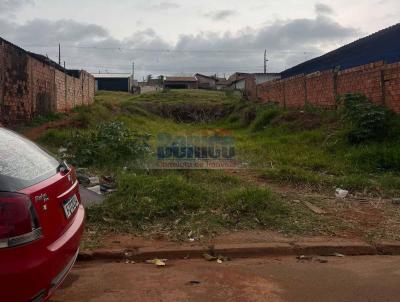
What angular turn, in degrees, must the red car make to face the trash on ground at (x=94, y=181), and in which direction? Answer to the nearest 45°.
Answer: approximately 45° to its right

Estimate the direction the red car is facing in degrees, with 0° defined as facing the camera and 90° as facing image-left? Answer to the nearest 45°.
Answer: approximately 135°

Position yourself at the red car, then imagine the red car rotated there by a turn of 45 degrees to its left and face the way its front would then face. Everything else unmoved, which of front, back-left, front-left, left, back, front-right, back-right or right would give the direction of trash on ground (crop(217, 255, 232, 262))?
back-right

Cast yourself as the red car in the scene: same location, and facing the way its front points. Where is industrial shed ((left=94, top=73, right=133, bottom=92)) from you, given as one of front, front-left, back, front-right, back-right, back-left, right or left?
front-right

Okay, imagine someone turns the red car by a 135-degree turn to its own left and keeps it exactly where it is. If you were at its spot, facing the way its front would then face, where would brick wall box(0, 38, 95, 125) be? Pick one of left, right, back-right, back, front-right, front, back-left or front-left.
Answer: back

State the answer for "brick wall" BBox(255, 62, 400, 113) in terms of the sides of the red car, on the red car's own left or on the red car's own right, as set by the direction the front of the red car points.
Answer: on the red car's own right

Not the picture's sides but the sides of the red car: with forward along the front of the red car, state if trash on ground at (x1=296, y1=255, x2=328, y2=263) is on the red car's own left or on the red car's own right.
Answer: on the red car's own right

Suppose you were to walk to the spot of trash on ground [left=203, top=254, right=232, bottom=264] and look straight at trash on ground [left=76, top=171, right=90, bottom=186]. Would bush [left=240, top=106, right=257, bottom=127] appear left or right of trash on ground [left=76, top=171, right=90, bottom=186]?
right

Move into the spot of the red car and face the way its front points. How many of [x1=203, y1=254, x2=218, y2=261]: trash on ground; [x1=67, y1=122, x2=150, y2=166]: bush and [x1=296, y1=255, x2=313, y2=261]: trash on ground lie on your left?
0

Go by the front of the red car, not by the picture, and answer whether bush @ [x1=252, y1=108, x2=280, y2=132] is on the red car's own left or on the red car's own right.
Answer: on the red car's own right

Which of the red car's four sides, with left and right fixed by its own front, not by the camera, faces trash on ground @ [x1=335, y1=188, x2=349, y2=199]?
right

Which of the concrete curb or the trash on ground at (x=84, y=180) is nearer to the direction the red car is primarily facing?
the trash on ground

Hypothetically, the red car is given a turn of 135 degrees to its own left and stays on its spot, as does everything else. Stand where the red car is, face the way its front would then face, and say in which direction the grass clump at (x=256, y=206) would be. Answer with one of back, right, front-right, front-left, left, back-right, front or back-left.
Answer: back-left
